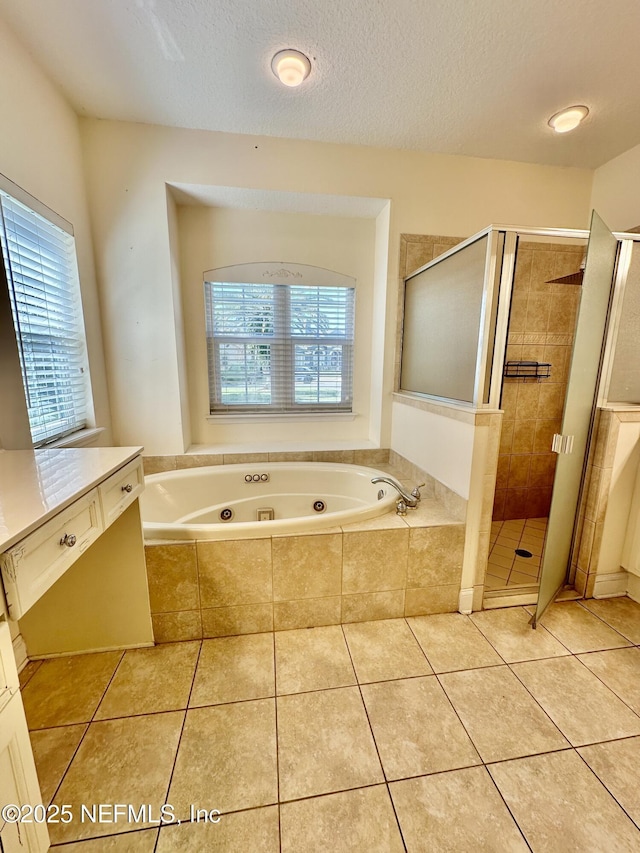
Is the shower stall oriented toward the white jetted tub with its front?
no

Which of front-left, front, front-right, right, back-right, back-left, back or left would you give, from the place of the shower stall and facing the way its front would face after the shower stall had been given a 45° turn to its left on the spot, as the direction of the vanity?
right

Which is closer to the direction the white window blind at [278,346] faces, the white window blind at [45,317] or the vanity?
the vanity

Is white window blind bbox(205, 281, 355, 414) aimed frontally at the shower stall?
no

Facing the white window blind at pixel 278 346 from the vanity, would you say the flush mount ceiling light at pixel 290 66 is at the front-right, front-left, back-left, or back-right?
front-right

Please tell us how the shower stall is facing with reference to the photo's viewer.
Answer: facing the viewer

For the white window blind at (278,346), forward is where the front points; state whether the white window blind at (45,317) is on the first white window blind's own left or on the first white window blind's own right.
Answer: on the first white window blind's own right

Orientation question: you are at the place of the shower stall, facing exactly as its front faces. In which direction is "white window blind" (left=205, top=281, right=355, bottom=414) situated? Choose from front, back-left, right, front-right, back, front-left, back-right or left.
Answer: right

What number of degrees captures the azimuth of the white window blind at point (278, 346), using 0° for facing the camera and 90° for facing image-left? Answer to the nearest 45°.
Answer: approximately 0°

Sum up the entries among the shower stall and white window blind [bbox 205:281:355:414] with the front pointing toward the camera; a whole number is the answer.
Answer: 2
